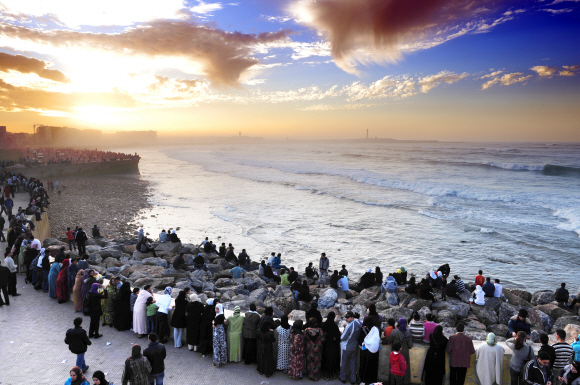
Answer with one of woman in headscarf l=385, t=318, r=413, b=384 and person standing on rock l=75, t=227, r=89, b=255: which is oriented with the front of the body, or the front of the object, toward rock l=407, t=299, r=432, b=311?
the woman in headscarf

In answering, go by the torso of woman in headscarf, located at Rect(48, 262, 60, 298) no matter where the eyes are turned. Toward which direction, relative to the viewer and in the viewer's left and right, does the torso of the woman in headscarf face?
facing away from the viewer and to the right of the viewer

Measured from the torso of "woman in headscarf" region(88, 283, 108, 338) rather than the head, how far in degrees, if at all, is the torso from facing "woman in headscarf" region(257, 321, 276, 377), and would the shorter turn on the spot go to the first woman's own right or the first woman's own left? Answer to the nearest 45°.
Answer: approximately 90° to the first woman's own right

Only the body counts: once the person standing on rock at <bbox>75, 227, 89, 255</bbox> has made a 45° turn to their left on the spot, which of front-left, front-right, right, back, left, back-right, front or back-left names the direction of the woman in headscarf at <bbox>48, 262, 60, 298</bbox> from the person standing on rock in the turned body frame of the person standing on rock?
back-left

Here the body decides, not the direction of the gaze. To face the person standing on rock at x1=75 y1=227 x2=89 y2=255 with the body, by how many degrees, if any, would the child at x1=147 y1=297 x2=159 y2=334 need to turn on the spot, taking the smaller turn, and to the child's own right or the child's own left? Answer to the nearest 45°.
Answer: approximately 45° to the child's own left

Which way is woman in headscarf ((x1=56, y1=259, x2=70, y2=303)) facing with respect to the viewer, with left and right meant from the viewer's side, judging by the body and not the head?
facing away from the viewer and to the right of the viewer

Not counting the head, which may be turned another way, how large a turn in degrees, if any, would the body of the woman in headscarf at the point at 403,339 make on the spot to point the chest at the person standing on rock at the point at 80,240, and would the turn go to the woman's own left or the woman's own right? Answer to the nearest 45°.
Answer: approximately 45° to the woman's own left

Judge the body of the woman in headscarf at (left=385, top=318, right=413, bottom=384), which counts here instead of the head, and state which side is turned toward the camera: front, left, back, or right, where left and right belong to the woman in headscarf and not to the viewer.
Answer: back

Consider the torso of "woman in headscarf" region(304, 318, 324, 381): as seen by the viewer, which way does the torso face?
away from the camera

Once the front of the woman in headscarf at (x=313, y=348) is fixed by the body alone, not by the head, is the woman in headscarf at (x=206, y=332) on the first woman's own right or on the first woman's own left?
on the first woman's own left

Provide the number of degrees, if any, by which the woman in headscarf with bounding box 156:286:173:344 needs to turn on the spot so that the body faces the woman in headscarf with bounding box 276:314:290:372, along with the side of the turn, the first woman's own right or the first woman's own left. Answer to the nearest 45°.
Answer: approximately 90° to the first woman's own right
